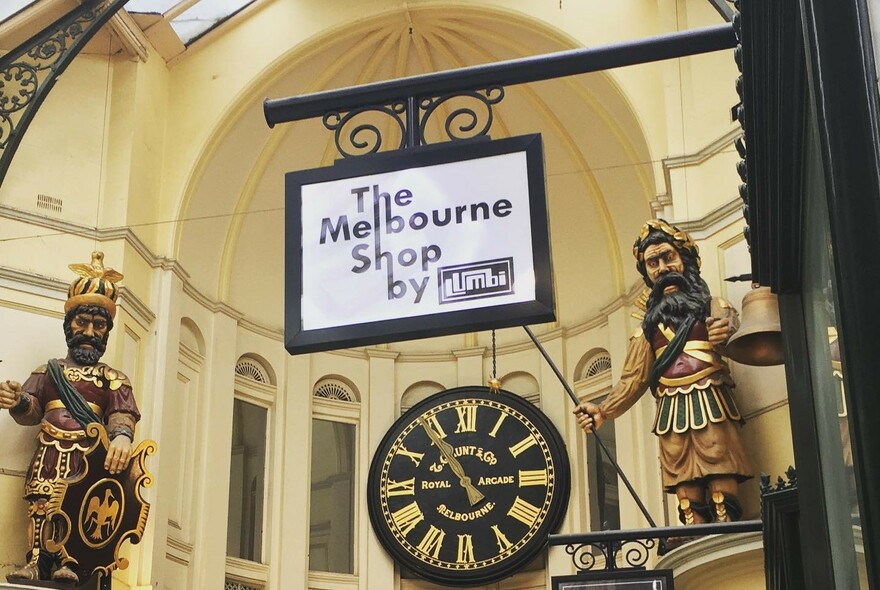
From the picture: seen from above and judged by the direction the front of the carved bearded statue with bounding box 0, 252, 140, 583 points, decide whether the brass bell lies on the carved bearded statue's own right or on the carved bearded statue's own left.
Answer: on the carved bearded statue's own left

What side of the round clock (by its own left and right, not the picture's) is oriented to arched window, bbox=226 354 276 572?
right

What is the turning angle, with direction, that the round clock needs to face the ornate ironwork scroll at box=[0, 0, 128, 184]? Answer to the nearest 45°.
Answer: approximately 45° to its right

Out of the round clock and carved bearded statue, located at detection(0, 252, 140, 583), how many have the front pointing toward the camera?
2

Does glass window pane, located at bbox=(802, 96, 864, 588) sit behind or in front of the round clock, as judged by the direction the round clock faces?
in front

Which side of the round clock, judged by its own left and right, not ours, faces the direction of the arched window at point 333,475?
back

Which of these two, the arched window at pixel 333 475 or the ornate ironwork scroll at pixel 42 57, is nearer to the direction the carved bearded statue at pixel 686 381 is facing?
the ornate ironwork scroll

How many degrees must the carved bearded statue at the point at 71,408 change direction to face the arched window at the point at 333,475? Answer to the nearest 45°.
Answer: approximately 135° to its left

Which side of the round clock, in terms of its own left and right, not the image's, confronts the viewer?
front

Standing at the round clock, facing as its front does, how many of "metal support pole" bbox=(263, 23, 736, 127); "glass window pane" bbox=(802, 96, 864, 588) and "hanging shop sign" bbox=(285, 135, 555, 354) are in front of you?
3

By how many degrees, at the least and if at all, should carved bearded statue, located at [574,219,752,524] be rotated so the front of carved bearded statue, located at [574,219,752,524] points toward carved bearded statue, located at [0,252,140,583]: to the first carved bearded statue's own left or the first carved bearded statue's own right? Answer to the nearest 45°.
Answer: approximately 90° to the first carved bearded statue's own right

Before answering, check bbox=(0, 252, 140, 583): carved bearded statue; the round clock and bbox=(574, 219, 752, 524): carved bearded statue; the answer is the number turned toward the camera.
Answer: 3

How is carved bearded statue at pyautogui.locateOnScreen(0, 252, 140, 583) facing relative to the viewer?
toward the camera
